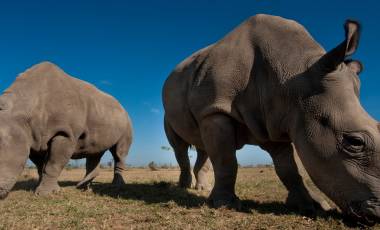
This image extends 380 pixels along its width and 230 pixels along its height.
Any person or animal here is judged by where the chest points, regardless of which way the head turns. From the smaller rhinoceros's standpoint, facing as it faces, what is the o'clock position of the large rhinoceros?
The large rhinoceros is roughly at 9 o'clock from the smaller rhinoceros.

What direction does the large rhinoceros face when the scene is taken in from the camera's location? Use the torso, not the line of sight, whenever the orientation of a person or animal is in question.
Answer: facing the viewer and to the right of the viewer

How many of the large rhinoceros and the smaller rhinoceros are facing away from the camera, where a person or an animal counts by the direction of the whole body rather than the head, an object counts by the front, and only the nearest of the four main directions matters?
0

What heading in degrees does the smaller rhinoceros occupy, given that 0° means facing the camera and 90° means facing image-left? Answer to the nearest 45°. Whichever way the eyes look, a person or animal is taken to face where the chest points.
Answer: approximately 45°

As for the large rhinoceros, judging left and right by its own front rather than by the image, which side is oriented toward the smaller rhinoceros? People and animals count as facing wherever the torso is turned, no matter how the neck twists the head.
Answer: back
